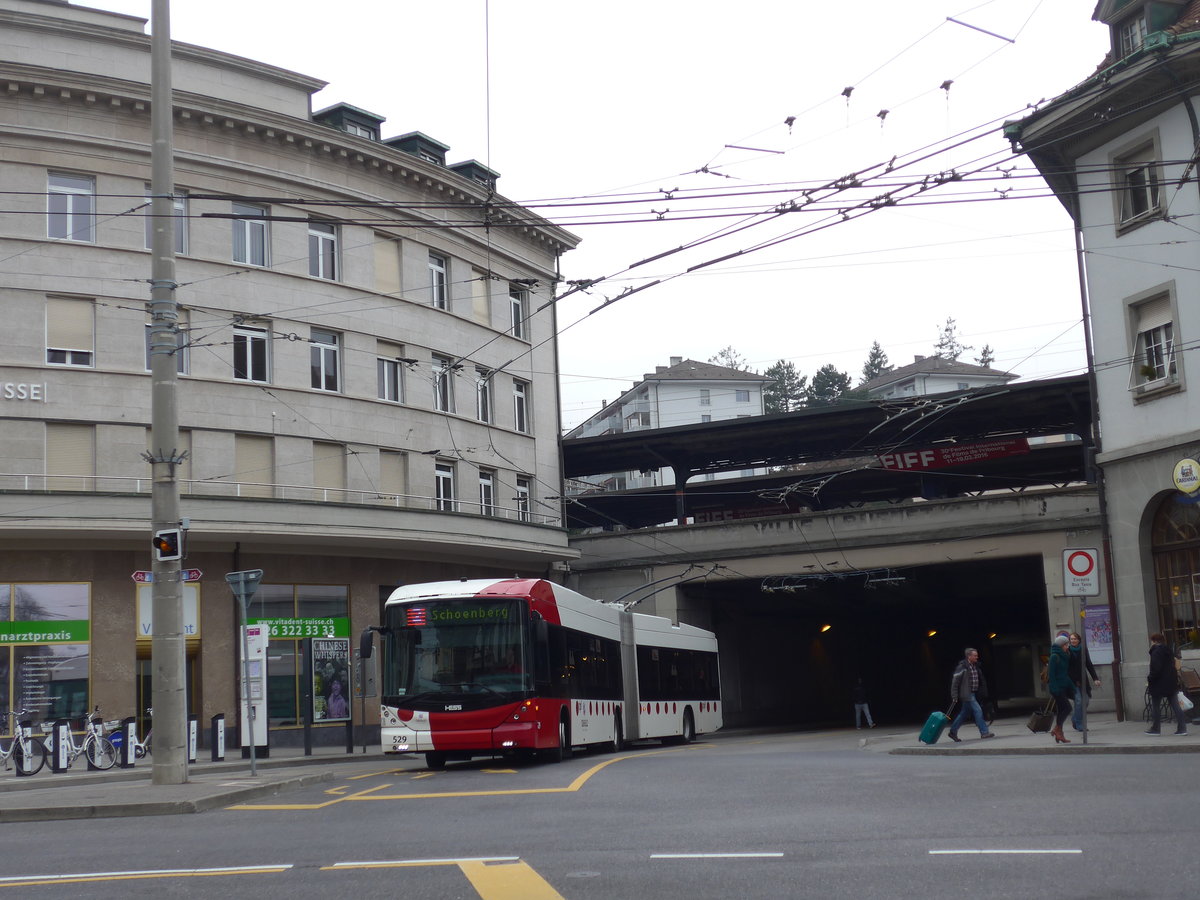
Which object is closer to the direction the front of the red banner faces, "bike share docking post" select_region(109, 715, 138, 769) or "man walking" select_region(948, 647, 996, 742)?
the man walking

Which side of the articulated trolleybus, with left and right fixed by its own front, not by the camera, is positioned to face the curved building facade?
right

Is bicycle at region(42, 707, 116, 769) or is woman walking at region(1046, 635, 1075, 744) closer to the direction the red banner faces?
the woman walking

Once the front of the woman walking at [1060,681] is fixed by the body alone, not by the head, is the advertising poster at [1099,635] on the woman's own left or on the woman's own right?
on the woman's own left

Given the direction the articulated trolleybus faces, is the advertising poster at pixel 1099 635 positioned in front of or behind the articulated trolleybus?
behind

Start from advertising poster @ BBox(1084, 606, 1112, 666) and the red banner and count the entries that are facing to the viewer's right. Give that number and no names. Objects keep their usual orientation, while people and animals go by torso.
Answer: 0

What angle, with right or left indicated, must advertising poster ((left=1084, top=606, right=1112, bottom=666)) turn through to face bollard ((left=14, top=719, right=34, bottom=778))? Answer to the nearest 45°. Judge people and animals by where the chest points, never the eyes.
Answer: approximately 45° to its right

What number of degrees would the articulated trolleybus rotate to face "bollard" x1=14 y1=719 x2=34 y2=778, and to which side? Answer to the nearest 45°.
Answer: approximately 90° to its right

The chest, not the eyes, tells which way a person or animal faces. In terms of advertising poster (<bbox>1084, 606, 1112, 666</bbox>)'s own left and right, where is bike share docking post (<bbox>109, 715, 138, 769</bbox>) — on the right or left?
on its right

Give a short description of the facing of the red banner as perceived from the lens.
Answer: facing the viewer
